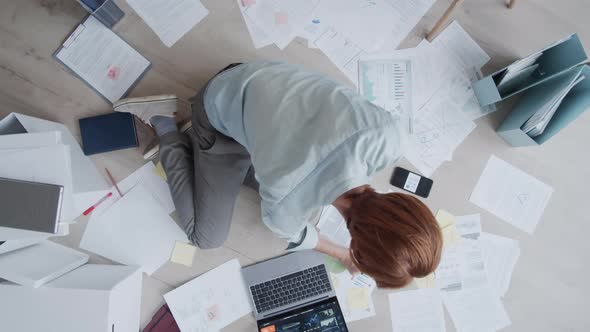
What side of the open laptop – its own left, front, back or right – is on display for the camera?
back
